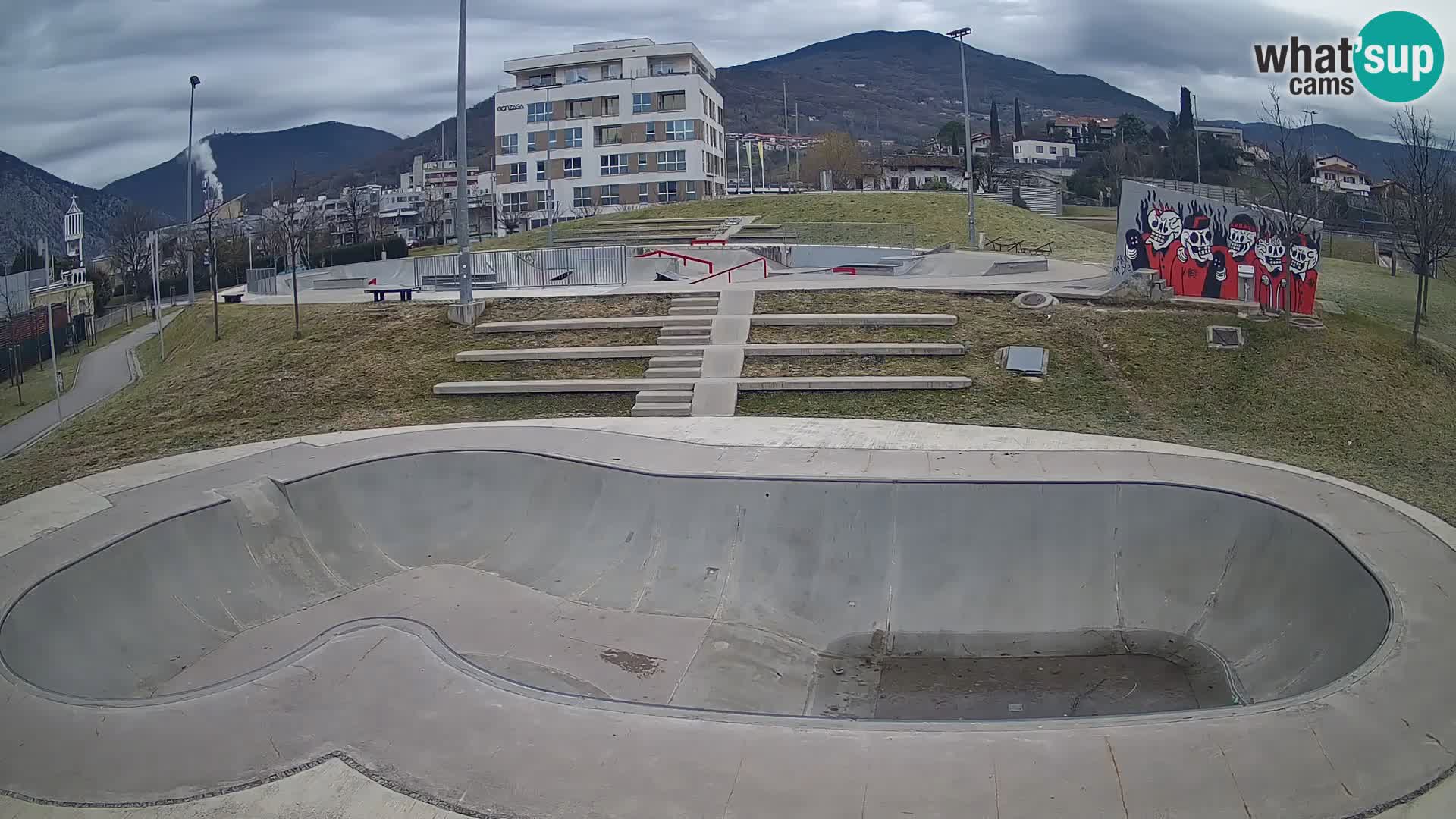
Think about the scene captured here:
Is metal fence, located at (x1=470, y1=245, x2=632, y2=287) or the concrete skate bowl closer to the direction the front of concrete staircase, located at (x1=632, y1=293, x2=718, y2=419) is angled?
the concrete skate bowl

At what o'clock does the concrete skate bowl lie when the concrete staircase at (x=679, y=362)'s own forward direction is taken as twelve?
The concrete skate bowl is roughly at 12 o'clock from the concrete staircase.

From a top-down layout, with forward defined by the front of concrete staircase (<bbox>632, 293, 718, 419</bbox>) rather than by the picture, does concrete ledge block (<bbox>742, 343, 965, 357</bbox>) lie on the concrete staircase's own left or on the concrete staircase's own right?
on the concrete staircase's own left

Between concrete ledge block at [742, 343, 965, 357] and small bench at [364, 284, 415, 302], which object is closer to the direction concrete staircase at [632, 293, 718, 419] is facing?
the concrete ledge block

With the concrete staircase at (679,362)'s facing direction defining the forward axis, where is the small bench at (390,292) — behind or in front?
behind

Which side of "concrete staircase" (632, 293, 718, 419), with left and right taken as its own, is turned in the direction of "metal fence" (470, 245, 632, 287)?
back

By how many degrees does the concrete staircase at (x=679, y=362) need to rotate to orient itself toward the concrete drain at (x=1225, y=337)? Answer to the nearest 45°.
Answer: approximately 90° to its left

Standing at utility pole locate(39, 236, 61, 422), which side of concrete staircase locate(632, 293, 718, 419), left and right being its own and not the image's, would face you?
right

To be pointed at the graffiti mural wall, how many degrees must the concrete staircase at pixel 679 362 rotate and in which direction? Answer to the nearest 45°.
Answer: approximately 90° to its left

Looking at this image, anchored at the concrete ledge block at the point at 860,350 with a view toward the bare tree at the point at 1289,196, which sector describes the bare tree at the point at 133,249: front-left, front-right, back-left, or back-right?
back-left

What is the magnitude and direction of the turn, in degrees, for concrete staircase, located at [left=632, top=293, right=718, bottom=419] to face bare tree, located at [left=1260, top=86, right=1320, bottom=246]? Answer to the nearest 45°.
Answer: approximately 90° to its left

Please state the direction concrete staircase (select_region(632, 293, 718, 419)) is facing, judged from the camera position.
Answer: facing the viewer

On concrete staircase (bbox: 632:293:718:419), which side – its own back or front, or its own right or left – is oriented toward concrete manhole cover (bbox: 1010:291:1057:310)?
left

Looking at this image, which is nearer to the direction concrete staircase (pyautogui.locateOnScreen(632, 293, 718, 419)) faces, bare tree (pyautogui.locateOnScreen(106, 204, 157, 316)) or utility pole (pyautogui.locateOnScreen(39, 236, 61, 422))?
the utility pole

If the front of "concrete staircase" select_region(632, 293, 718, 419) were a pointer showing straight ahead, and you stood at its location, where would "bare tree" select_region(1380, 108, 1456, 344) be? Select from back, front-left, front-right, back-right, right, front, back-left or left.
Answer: left
